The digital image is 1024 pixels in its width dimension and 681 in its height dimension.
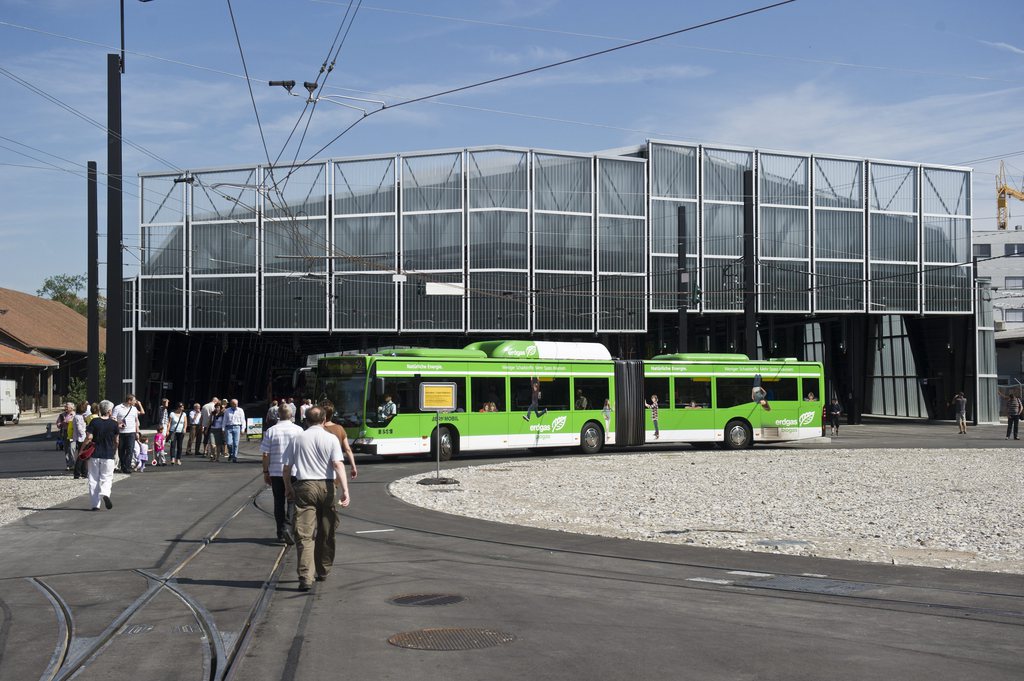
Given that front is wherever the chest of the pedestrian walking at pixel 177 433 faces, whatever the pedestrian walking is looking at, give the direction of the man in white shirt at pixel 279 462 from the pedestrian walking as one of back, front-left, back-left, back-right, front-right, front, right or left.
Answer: front

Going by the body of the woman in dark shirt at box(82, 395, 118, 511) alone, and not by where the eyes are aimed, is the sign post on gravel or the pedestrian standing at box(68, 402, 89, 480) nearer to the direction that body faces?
the pedestrian standing

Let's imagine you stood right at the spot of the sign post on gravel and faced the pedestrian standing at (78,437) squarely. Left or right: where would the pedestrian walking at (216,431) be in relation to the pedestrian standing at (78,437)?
right

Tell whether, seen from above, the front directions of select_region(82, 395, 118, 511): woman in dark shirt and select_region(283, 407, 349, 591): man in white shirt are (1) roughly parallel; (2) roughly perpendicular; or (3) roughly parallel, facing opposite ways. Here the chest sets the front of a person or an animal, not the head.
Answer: roughly parallel

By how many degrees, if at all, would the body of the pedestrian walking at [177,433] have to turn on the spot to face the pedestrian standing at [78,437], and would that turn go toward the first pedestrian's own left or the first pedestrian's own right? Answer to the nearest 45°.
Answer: approximately 45° to the first pedestrian's own right

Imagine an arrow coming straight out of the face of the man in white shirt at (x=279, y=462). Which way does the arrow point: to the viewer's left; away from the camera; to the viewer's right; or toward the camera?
away from the camera

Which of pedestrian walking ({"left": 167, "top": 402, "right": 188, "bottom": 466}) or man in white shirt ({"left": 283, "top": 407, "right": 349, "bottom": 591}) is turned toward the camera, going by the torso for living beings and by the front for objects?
the pedestrian walking

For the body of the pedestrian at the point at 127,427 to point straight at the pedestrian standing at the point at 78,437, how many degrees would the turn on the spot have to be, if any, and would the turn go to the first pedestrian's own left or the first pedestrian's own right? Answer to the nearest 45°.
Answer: approximately 135° to the first pedestrian's own right

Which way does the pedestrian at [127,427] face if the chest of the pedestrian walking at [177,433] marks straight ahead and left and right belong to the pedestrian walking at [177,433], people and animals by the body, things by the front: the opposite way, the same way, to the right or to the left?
the same way

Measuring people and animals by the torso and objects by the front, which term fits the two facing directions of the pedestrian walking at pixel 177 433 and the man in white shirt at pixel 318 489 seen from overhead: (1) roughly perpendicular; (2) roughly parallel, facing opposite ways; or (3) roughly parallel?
roughly parallel, facing opposite ways

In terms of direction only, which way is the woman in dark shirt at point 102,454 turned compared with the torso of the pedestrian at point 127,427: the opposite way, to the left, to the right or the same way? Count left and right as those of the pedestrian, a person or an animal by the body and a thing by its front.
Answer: the opposite way

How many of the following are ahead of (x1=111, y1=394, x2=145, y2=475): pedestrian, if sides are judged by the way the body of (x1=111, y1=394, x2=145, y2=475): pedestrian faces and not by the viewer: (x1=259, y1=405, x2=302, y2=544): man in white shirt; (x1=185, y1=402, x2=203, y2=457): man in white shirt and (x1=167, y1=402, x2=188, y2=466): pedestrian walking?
1

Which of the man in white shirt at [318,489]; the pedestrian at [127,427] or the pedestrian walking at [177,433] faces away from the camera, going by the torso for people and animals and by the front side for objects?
the man in white shirt

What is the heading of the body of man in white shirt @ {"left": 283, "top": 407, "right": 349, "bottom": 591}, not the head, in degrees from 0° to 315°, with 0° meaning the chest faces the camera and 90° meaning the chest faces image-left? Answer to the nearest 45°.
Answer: approximately 180°

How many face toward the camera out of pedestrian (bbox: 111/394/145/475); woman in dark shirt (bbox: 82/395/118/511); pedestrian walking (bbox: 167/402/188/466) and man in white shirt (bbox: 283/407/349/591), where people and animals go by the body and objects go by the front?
2

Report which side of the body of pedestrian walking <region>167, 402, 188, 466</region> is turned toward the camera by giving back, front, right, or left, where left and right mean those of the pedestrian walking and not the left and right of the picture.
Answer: front

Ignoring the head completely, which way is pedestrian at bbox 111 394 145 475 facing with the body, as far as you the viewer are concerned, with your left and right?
facing the viewer

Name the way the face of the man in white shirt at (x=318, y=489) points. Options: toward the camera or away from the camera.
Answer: away from the camera

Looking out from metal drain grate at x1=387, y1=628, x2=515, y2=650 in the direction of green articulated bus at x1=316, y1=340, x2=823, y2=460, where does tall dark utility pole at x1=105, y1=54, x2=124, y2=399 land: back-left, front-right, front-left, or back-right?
front-left

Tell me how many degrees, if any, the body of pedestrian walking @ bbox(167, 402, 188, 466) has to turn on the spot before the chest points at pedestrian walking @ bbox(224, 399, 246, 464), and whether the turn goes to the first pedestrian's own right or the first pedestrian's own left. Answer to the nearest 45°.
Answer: approximately 135° to the first pedestrian's own left
